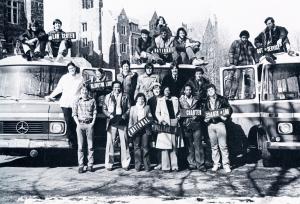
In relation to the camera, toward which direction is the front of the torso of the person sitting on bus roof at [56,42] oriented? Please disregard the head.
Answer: toward the camera

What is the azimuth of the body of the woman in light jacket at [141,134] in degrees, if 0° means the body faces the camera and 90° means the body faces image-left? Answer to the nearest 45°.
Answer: approximately 0°

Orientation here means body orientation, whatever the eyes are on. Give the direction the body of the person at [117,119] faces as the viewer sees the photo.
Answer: toward the camera

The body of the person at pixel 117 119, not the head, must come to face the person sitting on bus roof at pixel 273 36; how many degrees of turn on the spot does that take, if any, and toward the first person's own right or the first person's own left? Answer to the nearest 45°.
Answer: approximately 90° to the first person's own left

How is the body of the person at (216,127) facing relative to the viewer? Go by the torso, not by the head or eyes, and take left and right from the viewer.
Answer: facing the viewer

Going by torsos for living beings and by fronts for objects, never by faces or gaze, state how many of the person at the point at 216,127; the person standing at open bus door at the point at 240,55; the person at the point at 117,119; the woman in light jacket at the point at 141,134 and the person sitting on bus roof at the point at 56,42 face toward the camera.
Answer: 5

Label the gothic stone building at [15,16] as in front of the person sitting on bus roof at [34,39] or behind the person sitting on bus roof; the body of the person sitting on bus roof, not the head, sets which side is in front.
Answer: behind

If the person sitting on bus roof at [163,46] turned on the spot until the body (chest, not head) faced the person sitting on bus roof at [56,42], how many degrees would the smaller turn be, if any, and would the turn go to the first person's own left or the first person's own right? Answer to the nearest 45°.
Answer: approximately 90° to the first person's own right

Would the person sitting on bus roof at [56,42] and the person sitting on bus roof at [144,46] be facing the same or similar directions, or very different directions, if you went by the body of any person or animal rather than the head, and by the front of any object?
same or similar directions

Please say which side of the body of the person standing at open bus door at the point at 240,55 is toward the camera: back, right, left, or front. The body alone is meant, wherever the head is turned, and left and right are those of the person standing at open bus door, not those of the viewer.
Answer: front

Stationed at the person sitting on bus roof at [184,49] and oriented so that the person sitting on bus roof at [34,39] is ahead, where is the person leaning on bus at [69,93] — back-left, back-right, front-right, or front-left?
front-left

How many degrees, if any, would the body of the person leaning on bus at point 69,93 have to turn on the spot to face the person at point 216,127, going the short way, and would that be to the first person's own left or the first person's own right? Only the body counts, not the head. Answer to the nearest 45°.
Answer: approximately 90° to the first person's own left

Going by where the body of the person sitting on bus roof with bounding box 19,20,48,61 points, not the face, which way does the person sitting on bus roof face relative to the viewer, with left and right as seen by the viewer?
facing the viewer

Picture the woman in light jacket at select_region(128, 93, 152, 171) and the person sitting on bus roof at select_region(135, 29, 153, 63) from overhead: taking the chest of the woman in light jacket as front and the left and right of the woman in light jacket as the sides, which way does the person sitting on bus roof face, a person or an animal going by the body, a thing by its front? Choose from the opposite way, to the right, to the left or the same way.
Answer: the same way

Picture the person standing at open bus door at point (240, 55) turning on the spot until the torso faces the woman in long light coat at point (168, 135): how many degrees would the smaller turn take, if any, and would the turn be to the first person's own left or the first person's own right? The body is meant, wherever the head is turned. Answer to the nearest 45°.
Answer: approximately 45° to the first person's own right

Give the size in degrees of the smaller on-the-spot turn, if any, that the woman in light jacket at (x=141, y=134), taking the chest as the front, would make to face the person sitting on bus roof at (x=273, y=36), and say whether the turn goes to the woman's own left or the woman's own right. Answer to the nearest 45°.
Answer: approximately 90° to the woman's own left

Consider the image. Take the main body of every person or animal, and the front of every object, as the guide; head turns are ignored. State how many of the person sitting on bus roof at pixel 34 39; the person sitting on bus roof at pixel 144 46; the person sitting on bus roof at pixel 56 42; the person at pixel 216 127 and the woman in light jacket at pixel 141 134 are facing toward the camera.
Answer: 5

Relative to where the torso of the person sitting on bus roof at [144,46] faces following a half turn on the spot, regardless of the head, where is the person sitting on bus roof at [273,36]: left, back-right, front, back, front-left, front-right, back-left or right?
right
